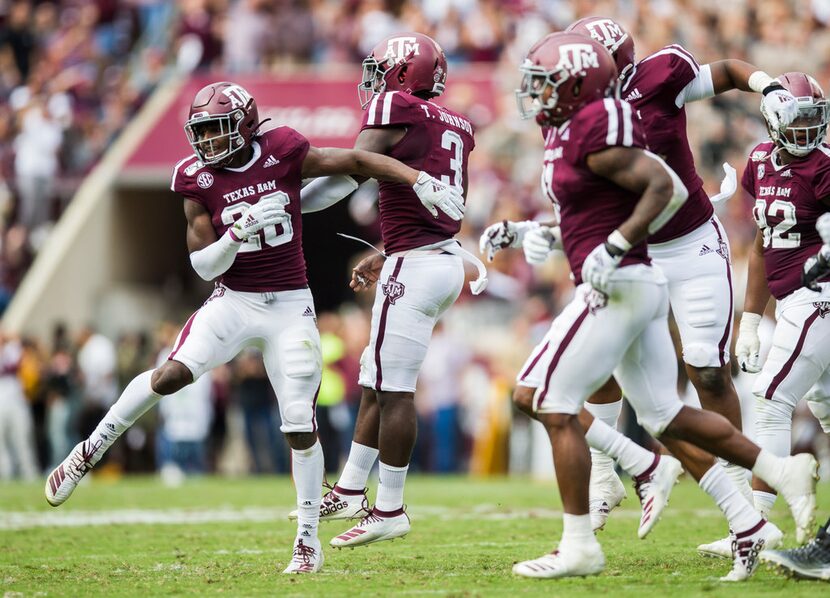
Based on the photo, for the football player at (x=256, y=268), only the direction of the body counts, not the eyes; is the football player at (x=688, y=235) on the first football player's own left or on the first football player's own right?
on the first football player's own left

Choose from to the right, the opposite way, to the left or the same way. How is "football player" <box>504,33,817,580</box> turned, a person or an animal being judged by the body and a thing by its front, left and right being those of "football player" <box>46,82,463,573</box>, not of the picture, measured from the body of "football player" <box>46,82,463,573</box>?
to the right

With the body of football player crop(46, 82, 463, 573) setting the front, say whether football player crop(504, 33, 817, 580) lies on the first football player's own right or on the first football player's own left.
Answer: on the first football player's own left

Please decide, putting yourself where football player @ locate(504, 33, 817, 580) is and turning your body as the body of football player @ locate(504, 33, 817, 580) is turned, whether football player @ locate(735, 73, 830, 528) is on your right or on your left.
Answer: on your right

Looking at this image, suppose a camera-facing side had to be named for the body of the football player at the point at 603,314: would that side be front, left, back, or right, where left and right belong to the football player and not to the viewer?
left

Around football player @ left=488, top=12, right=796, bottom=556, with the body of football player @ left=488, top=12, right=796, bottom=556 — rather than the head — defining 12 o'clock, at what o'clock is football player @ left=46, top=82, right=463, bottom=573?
football player @ left=46, top=82, right=463, bottom=573 is roughly at 1 o'clock from football player @ left=488, top=12, right=796, bottom=556.

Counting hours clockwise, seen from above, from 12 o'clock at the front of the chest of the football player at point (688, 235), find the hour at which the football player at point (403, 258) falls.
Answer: the football player at point (403, 258) is roughly at 1 o'clock from the football player at point (688, 235).

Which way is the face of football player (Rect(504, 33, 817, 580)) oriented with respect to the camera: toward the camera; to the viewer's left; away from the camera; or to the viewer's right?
to the viewer's left

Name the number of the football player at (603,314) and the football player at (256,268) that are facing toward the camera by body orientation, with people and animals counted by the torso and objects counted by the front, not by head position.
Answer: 1

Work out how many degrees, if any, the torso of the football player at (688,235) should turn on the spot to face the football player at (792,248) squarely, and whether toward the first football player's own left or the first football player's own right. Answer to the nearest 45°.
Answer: approximately 135° to the first football player's own left

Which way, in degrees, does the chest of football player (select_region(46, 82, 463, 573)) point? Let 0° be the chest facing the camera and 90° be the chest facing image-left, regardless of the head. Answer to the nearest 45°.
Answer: approximately 0°
